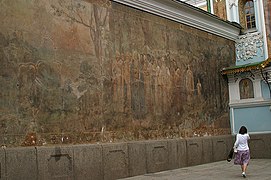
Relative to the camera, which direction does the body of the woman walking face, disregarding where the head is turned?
away from the camera
